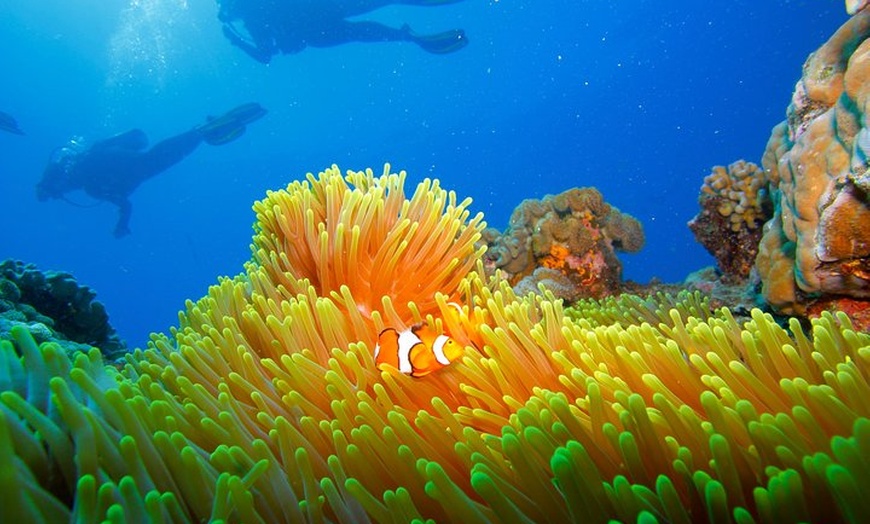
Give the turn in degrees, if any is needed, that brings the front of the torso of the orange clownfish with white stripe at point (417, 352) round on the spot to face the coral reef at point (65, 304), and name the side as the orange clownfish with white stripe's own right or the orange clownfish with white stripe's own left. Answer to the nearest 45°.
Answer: approximately 135° to the orange clownfish with white stripe's own left

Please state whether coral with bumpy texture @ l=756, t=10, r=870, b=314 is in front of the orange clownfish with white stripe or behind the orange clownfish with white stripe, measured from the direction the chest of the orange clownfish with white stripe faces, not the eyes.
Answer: in front

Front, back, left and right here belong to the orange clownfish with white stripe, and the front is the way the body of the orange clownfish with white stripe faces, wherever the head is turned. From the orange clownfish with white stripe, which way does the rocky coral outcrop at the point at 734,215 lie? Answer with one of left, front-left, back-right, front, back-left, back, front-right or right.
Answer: front-left

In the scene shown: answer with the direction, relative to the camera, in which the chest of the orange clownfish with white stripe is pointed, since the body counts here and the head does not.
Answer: to the viewer's right

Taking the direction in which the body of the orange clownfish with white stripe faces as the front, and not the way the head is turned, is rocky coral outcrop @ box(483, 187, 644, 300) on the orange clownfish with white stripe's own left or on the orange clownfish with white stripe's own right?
on the orange clownfish with white stripe's own left

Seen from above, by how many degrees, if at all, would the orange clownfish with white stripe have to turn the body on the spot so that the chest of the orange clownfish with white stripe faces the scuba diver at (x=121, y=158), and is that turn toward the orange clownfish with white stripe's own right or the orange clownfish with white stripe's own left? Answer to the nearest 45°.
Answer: approximately 135° to the orange clownfish with white stripe's own left
